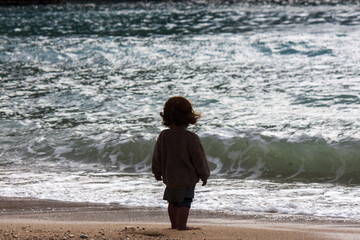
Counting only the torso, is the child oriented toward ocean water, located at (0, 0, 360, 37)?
yes

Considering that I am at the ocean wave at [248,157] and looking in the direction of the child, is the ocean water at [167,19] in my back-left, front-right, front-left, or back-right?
back-right

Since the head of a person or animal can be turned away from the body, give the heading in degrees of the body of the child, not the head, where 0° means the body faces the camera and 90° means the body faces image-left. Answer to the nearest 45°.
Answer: approximately 180°

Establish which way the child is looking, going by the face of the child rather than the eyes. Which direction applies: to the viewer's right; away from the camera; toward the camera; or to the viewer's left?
away from the camera
